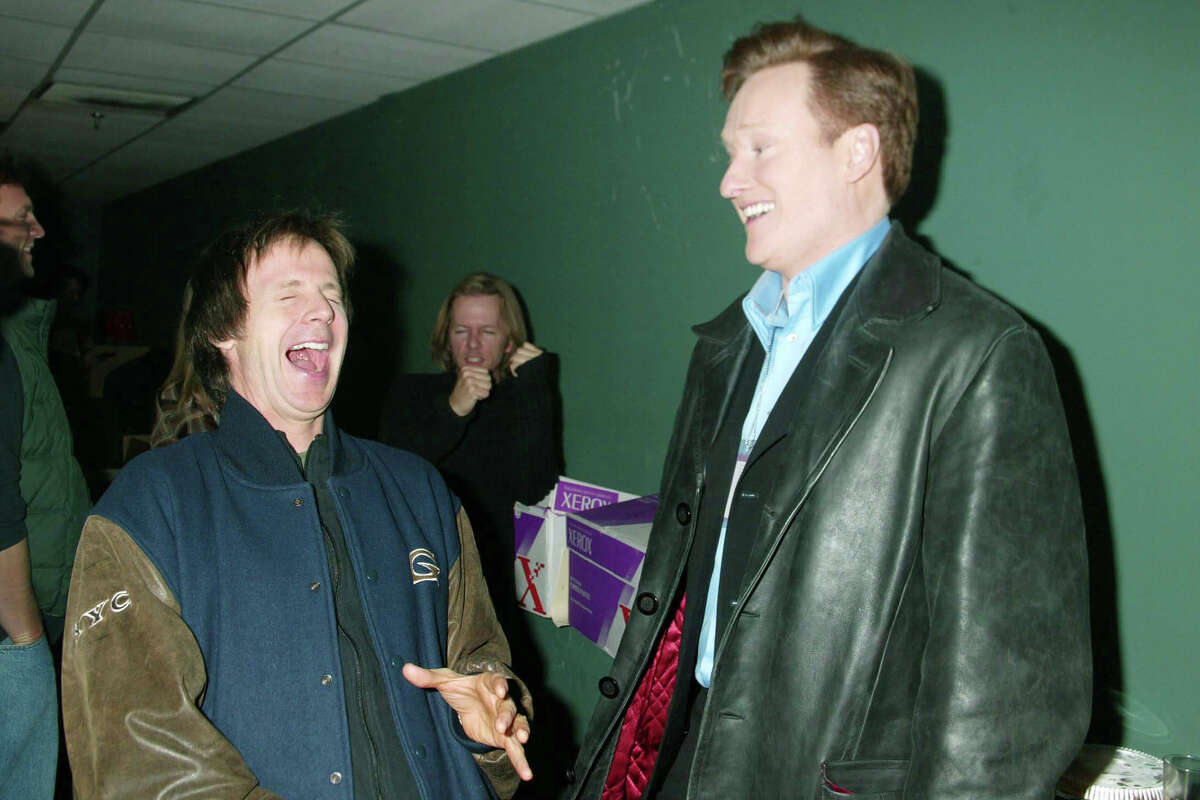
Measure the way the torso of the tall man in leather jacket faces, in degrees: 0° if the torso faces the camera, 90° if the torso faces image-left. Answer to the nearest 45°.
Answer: approximately 45°

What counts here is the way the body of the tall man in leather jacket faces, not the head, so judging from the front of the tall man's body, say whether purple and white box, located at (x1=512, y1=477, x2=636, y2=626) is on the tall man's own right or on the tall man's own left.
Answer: on the tall man's own right

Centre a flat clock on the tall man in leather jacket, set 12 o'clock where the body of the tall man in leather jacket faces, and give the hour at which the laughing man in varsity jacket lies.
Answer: The laughing man in varsity jacket is roughly at 1 o'clock from the tall man in leather jacket.

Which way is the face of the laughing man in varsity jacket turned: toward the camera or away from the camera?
toward the camera

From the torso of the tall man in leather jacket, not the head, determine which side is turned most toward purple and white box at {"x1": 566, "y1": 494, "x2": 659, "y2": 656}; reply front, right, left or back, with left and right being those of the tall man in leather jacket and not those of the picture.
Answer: right

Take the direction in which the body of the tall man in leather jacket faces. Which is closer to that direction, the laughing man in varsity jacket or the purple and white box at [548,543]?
the laughing man in varsity jacket
